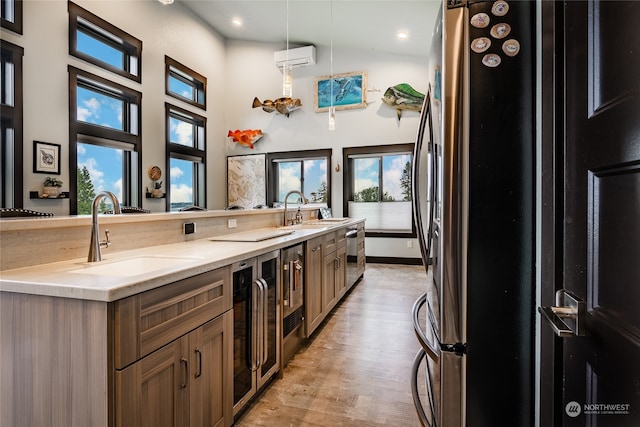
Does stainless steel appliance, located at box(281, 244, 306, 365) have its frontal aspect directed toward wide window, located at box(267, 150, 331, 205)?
no

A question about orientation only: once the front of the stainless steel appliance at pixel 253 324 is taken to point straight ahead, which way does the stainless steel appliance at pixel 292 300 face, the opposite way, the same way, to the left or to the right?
the same way

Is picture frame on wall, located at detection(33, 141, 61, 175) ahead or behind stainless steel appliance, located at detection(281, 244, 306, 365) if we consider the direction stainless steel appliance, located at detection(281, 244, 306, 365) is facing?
behind

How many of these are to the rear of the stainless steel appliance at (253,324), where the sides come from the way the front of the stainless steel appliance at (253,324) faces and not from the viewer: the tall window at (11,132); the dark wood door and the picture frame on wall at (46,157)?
2

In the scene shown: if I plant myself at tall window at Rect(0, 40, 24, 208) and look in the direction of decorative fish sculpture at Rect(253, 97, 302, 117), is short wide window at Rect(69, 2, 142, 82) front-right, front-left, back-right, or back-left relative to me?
front-left

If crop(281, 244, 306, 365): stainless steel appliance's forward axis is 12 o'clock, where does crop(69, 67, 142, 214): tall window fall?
The tall window is roughly at 6 o'clock from the stainless steel appliance.

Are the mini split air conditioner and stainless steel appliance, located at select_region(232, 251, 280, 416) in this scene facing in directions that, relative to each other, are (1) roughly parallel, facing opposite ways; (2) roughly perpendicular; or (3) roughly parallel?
roughly perpendicular

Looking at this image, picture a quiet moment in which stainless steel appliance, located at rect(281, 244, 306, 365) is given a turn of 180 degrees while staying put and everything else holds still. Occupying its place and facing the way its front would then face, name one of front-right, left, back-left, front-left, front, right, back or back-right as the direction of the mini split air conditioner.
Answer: front-right

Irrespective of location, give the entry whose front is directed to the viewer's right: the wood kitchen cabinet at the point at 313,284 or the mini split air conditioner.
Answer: the wood kitchen cabinet

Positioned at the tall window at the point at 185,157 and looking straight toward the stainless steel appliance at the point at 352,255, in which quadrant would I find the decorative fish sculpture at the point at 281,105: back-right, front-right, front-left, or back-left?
front-left

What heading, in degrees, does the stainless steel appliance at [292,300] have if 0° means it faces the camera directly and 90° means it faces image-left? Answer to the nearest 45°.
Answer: approximately 315°
